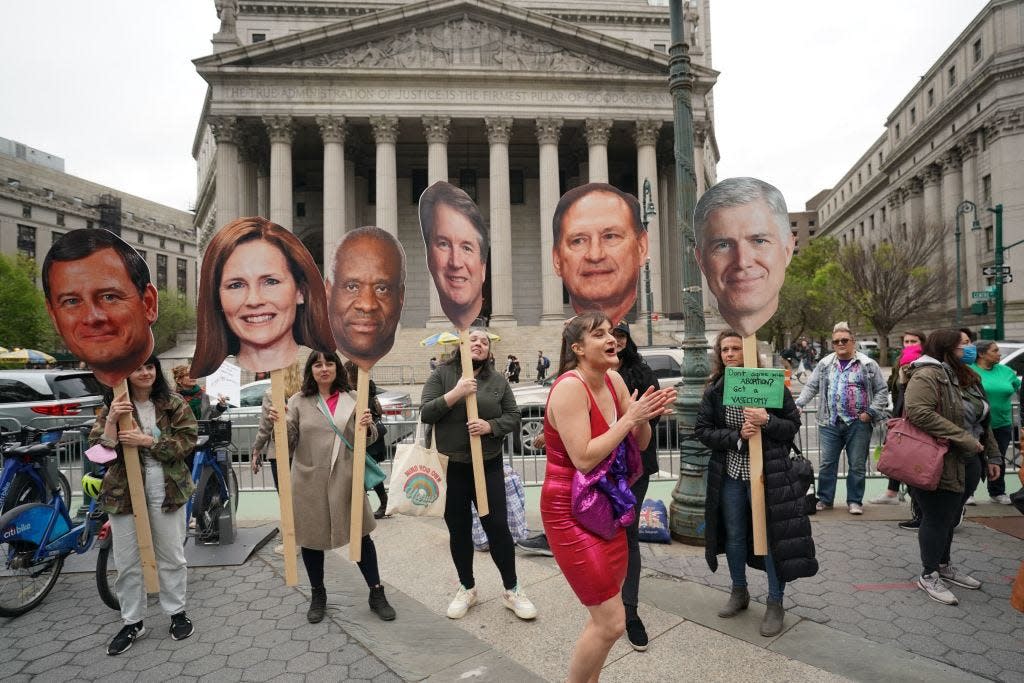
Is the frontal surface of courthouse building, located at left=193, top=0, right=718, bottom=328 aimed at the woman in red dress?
yes

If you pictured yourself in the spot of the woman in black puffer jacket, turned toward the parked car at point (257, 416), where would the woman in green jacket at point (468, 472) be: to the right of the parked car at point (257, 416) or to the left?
left

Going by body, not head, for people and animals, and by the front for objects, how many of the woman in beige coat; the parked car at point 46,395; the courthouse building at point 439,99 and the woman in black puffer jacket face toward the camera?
3

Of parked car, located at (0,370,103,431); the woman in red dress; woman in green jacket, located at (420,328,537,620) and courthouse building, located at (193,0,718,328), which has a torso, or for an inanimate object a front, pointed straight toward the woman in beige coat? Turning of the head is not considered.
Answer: the courthouse building

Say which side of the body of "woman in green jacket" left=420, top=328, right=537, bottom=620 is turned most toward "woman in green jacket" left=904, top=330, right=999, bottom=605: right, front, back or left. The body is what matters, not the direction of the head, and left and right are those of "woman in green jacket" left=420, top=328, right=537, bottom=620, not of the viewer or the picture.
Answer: left

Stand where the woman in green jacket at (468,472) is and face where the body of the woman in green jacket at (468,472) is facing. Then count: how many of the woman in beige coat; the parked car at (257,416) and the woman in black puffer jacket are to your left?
1

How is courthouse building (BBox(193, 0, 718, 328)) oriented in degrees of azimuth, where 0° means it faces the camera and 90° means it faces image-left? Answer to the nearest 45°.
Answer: approximately 0°

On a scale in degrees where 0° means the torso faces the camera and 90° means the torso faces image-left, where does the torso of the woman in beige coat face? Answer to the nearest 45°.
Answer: approximately 0°

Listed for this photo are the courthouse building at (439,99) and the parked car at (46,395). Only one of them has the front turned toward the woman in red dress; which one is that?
the courthouse building

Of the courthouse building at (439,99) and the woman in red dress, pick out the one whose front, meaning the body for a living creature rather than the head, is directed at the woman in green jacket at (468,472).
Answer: the courthouse building
